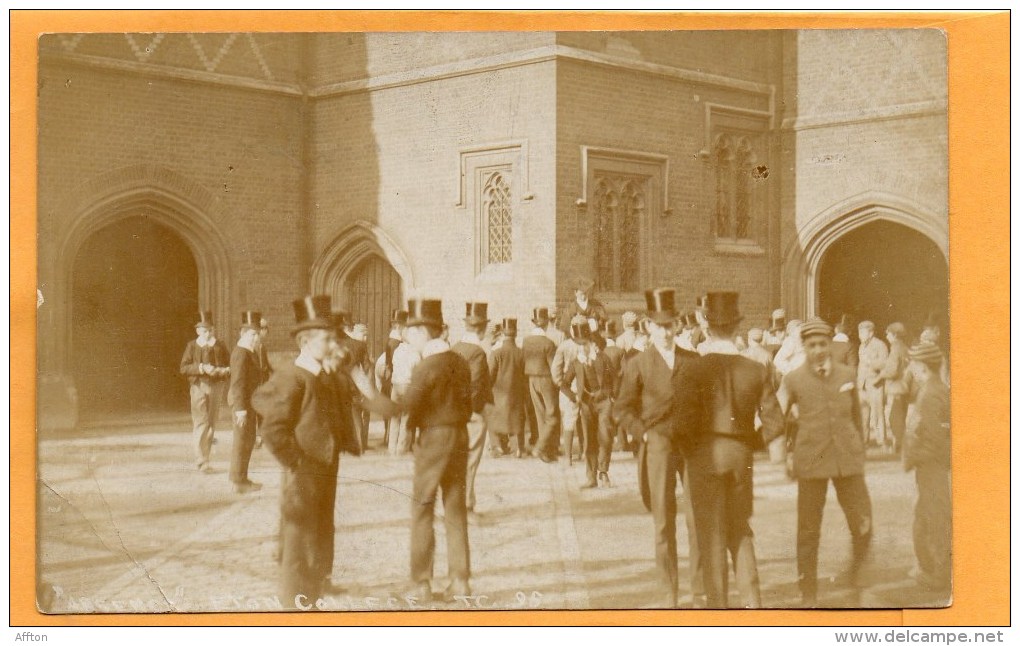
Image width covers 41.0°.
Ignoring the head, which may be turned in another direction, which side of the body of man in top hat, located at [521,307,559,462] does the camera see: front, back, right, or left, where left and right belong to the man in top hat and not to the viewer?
back
